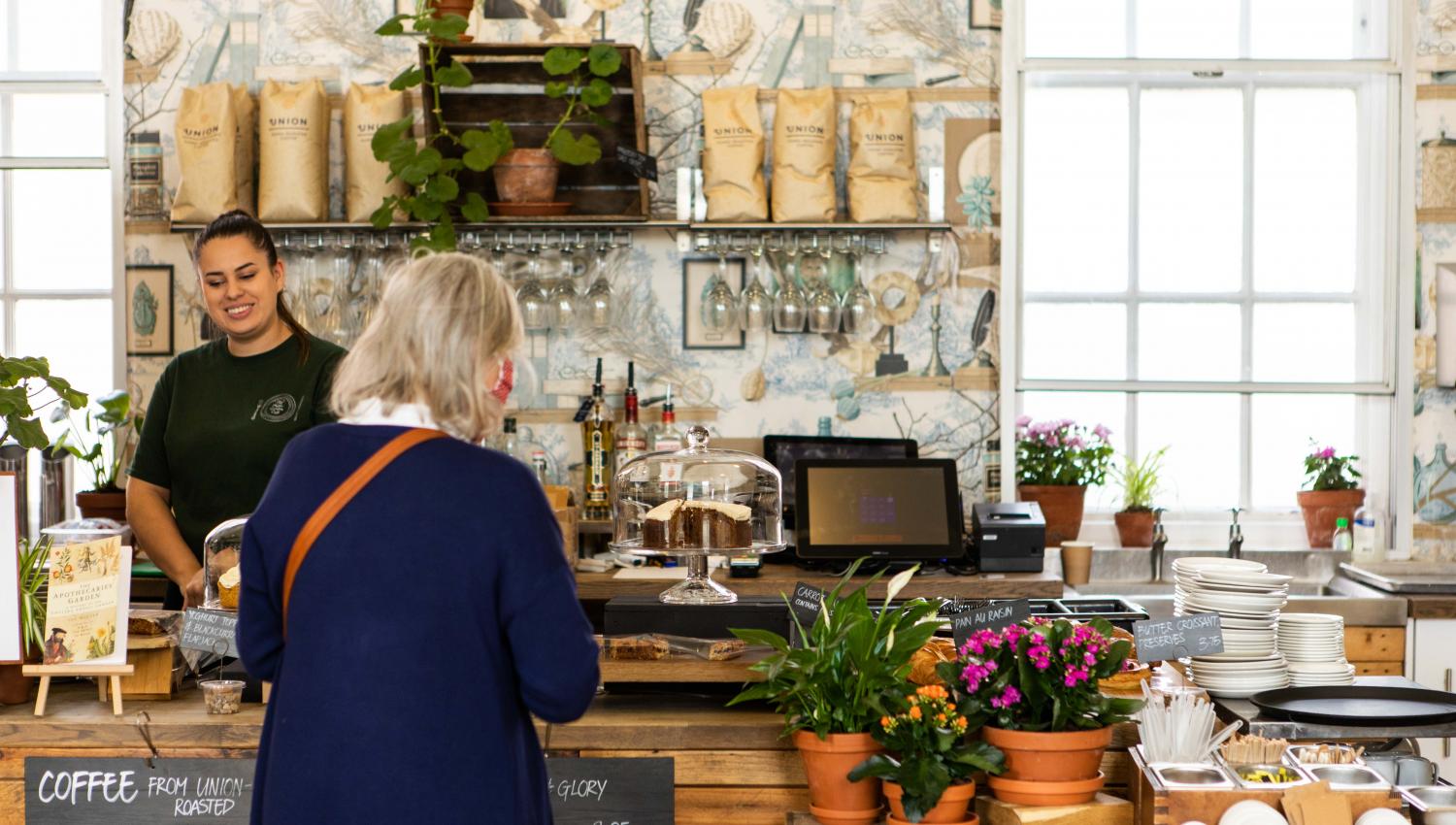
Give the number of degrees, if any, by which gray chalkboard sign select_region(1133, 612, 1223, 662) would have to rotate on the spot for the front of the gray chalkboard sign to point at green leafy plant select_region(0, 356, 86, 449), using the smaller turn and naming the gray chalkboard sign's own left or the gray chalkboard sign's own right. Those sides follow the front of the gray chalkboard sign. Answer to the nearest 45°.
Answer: approximately 90° to the gray chalkboard sign's own right

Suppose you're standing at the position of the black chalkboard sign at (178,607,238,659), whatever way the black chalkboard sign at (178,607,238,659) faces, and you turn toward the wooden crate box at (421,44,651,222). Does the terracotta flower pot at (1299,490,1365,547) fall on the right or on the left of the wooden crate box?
right

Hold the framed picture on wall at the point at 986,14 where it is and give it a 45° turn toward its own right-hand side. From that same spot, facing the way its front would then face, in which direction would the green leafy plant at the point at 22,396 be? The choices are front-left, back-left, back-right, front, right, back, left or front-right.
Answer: front

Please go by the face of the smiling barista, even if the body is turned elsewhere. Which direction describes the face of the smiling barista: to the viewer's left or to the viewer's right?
to the viewer's right

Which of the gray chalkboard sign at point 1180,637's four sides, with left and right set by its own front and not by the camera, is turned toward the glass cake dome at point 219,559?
right

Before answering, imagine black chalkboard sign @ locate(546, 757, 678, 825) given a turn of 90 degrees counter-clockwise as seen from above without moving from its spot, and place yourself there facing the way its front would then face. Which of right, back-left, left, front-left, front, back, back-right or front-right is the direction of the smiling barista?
back-left

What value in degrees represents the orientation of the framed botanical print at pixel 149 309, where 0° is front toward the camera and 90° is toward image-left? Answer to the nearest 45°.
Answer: approximately 0°
